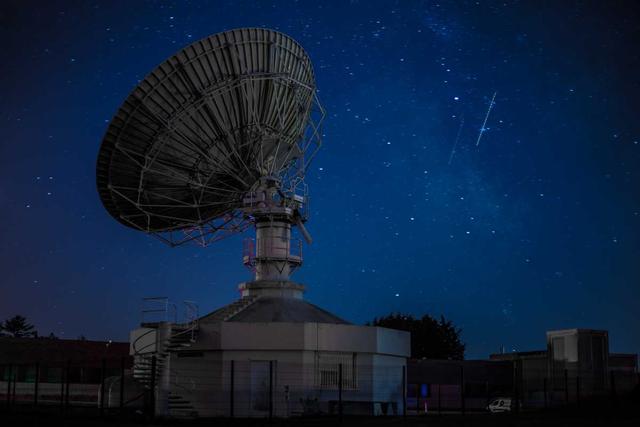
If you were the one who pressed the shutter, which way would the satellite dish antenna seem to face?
facing away from the viewer and to the left of the viewer

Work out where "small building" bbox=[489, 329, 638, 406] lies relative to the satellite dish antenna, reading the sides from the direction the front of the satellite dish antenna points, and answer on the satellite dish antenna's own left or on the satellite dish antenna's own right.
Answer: on the satellite dish antenna's own right

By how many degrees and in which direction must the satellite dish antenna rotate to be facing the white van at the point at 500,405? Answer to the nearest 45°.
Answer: approximately 90° to its right
